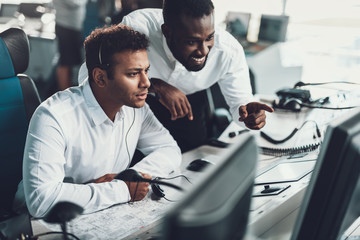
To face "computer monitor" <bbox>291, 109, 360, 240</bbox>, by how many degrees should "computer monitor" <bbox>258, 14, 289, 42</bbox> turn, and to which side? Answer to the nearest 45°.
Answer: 0° — it already faces it

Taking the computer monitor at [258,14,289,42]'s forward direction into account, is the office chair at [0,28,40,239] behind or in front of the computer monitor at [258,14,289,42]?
in front

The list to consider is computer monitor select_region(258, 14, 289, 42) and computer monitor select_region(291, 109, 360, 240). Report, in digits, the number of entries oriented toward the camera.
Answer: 1

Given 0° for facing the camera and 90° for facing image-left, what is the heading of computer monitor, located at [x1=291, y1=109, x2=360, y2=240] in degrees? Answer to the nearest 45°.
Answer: approximately 135°

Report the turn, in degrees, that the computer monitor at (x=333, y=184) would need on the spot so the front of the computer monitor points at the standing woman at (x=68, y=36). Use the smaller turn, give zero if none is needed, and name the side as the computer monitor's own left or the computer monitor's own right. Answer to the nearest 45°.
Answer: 0° — it already faces them

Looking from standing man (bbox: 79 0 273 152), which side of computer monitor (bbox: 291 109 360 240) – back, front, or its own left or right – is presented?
front

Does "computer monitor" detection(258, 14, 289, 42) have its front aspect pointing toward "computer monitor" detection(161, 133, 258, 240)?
yes

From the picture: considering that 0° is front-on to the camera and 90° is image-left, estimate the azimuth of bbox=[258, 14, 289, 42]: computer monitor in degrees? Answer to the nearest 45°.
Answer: approximately 0°

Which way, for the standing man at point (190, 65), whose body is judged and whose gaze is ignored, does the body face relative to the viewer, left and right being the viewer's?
facing the viewer and to the right of the viewer

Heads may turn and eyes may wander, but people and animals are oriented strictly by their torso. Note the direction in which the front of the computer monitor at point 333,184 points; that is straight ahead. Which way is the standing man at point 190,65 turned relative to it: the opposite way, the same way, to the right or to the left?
the opposite way
